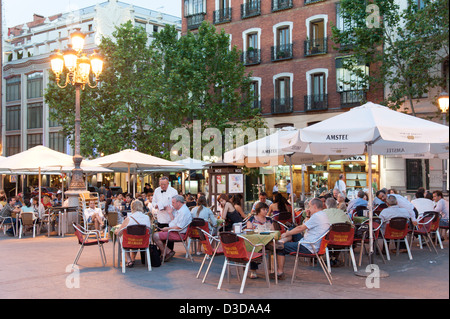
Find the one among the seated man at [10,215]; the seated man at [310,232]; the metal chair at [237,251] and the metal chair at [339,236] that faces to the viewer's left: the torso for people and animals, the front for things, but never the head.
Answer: the seated man at [310,232]

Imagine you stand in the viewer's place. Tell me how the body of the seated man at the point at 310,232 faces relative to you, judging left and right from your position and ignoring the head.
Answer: facing to the left of the viewer

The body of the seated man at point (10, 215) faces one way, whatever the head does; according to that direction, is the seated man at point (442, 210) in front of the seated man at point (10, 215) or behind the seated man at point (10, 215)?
in front

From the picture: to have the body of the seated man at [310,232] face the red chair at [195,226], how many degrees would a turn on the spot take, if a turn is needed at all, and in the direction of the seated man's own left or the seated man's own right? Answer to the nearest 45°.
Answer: approximately 45° to the seated man's own right

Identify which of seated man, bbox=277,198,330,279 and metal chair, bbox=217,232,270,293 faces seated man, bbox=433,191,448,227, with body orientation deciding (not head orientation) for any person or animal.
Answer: the metal chair

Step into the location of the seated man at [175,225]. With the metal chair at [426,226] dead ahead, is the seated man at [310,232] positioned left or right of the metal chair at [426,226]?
right

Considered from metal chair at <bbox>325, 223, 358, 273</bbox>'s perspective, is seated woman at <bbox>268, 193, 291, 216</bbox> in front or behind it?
in front

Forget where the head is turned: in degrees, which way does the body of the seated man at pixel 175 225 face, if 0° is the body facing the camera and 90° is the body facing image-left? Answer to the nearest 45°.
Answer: approximately 90°
